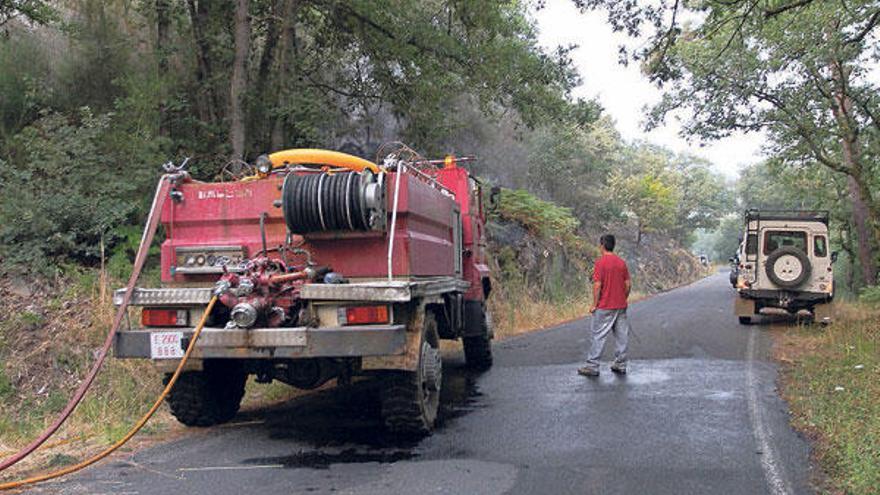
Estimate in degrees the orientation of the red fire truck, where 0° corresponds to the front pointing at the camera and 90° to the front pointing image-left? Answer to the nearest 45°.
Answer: approximately 225°

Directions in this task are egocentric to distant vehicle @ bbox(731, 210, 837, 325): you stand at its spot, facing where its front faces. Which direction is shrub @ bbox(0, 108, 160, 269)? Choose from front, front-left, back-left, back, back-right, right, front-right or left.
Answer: back-left

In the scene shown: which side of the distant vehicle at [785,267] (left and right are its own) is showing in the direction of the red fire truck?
back

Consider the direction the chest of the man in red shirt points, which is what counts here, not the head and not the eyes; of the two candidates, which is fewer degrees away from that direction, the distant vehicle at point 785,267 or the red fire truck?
the distant vehicle

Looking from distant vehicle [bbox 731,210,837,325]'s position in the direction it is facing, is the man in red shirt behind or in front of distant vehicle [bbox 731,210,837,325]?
behind

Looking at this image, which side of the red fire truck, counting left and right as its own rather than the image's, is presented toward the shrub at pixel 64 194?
left

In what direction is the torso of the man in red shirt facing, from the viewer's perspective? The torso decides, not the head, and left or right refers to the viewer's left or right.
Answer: facing away from the viewer and to the left of the viewer

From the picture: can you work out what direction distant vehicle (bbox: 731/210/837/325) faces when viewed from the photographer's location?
facing away from the viewer
